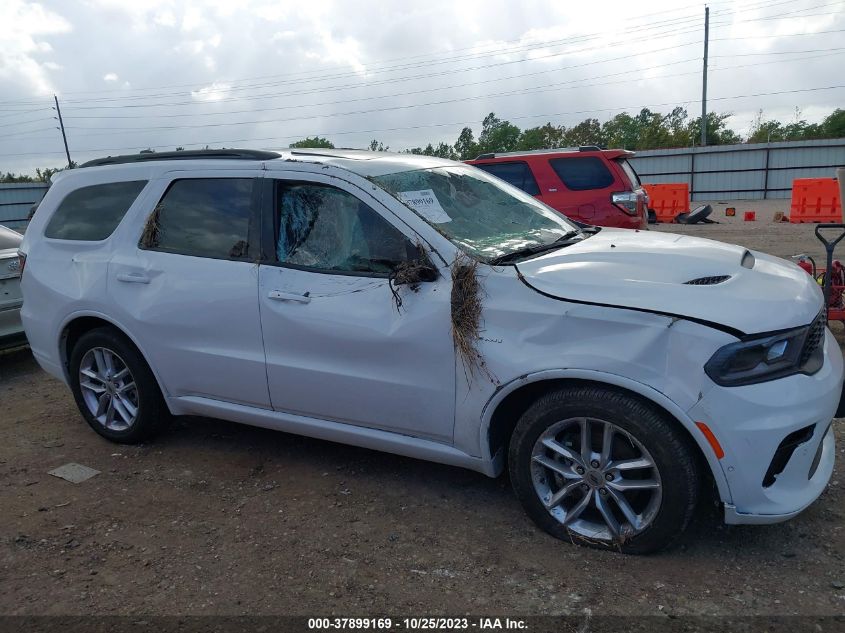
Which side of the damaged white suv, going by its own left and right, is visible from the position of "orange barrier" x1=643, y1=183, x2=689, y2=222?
left

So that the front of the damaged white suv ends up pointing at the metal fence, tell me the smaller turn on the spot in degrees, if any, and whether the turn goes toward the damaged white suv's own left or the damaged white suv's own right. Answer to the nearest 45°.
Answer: approximately 90° to the damaged white suv's own left

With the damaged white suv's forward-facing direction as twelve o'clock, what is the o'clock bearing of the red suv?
The red suv is roughly at 8 o'clock from the damaged white suv.

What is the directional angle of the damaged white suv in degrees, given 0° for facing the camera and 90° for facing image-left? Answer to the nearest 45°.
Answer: approximately 315°

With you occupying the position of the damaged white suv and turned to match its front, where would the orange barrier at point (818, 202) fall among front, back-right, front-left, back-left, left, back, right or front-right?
left
